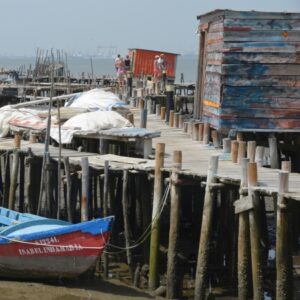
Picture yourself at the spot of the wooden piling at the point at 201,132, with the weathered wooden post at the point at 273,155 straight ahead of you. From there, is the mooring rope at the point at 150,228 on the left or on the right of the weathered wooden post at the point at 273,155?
right

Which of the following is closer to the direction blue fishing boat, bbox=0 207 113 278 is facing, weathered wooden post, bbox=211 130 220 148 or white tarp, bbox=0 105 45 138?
the weathered wooden post

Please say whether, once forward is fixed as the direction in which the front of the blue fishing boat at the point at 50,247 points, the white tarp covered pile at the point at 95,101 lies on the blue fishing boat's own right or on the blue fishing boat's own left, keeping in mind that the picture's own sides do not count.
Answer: on the blue fishing boat's own left

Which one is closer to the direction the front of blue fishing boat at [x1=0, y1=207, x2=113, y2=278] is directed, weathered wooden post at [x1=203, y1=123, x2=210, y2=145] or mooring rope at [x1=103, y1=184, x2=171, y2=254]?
the mooring rope

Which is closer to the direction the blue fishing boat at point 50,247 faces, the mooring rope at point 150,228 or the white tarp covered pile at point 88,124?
the mooring rope

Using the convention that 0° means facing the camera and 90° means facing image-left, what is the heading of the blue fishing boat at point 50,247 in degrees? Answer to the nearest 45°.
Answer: approximately 270°

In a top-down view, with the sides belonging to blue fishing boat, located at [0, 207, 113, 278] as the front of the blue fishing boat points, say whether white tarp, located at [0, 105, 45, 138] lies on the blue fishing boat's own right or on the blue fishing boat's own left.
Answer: on the blue fishing boat's own left
